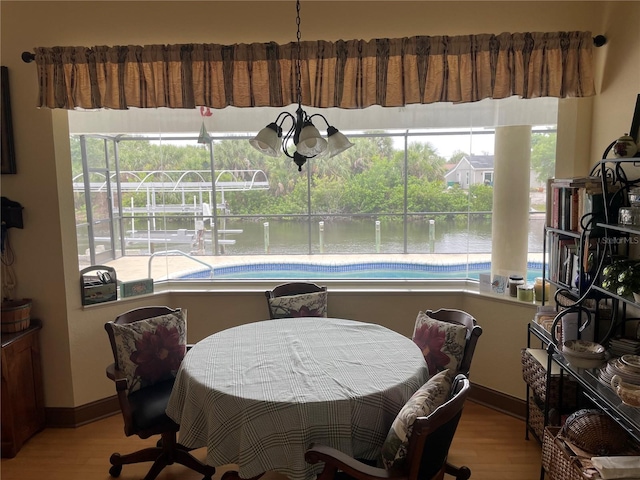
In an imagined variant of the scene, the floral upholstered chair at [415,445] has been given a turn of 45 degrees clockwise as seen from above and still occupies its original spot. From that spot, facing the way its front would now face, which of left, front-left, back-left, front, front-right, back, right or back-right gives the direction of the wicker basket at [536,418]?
front-right

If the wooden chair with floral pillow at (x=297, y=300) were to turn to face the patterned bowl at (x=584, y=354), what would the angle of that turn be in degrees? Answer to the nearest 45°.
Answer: approximately 45° to its left

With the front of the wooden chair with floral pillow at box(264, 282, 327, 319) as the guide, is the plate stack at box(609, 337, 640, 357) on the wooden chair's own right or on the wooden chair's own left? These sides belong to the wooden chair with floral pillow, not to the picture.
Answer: on the wooden chair's own left

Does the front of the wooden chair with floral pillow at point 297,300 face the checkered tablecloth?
yes

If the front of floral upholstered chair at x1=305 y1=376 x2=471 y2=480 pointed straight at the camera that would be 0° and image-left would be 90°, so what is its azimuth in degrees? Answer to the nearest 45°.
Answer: approximately 135°

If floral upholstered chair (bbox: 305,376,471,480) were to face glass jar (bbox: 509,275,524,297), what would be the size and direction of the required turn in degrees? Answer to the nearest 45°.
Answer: approximately 90° to its right

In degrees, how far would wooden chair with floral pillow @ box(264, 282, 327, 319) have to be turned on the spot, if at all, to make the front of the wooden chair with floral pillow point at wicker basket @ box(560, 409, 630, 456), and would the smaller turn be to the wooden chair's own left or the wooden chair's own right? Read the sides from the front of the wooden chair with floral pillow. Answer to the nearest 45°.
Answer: approximately 45° to the wooden chair's own left

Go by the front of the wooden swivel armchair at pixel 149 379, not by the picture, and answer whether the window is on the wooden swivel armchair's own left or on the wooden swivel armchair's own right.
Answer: on the wooden swivel armchair's own left

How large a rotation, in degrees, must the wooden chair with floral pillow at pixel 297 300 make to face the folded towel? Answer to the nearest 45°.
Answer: approximately 45° to its left

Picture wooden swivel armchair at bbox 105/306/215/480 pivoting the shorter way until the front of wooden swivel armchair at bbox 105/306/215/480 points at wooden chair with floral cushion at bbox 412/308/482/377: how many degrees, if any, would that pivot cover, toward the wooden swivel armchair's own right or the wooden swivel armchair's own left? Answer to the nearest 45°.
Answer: approximately 45° to the wooden swivel armchair's own left

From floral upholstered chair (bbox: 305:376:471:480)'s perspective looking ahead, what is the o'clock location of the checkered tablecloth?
The checkered tablecloth is roughly at 11 o'clock from the floral upholstered chair.
